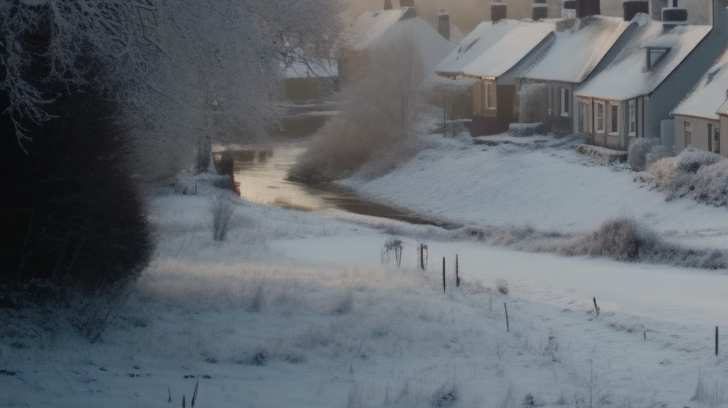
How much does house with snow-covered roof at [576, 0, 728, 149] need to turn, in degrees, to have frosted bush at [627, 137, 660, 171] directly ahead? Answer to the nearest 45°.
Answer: approximately 45° to its left

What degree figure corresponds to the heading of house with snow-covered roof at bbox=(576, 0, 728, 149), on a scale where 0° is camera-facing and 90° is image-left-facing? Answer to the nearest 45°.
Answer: approximately 45°

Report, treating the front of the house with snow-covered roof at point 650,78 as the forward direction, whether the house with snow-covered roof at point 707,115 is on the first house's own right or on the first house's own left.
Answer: on the first house's own left

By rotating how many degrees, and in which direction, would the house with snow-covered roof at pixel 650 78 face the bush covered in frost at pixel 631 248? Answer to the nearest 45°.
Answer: approximately 45° to its left
